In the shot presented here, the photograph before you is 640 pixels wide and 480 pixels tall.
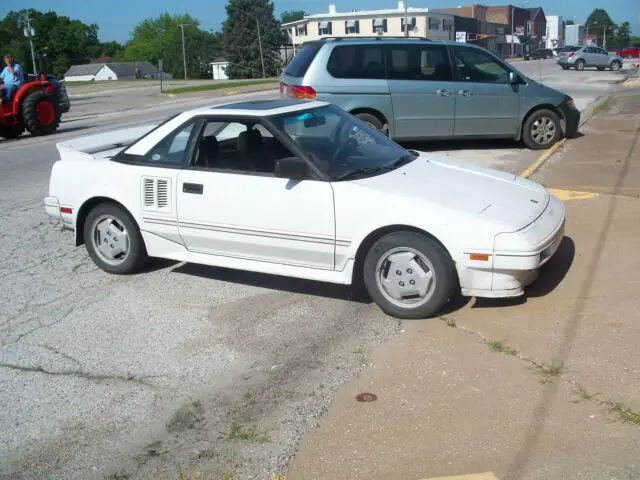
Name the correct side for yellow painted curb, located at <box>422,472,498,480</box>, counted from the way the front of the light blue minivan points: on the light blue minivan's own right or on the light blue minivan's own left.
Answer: on the light blue minivan's own right

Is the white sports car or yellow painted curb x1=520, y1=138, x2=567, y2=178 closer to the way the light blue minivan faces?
the yellow painted curb

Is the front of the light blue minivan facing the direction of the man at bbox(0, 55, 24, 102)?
no

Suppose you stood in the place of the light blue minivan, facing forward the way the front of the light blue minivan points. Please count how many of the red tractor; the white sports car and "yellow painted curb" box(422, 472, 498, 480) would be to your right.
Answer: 2

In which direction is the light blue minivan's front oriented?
to the viewer's right

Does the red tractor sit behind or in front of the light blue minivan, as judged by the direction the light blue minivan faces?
behind

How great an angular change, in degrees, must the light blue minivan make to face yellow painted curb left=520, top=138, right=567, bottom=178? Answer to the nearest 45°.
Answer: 0° — it already faces it

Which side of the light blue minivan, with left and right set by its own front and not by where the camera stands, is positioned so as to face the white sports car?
right
